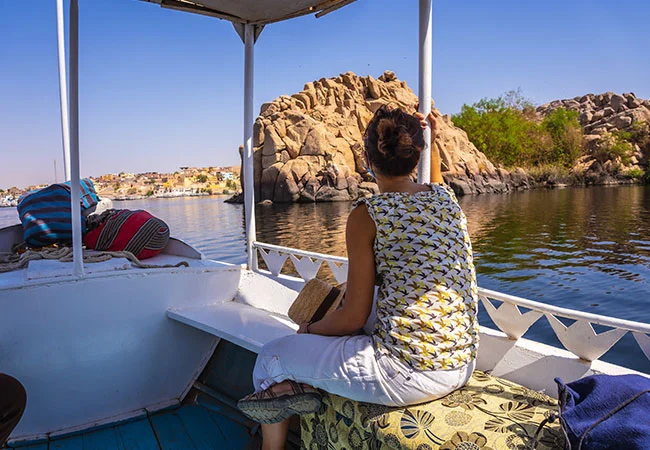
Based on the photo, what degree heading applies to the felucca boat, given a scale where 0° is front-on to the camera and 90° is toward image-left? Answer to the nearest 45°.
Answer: approximately 135°

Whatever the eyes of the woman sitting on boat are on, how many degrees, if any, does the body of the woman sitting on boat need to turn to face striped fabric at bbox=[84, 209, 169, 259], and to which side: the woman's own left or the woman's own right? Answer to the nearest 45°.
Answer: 0° — they already face it

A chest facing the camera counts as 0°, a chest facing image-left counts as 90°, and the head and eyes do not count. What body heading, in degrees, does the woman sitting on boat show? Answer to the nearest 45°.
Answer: approximately 135°
